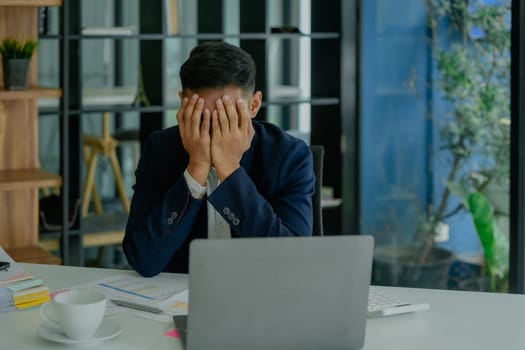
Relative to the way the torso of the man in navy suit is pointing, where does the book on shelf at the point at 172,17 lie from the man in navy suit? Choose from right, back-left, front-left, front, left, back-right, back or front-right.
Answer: back

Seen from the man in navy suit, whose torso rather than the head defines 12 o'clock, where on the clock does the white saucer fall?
The white saucer is roughly at 1 o'clock from the man in navy suit.

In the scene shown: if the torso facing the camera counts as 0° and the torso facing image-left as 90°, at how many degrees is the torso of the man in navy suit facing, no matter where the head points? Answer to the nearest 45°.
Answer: approximately 0°

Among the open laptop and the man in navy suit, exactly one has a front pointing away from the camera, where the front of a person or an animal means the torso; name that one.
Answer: the open laptop

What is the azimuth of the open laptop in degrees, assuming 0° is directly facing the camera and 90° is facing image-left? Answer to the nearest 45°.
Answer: approximately 180°

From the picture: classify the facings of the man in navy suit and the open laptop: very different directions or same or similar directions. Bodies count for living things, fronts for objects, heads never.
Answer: very different directions

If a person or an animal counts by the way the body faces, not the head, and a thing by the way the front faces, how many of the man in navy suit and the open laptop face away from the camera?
1

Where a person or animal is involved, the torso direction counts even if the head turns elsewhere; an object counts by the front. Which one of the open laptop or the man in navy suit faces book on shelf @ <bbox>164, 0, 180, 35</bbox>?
the open laptop

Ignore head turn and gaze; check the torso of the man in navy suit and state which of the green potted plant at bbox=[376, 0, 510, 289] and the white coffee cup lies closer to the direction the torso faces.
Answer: the white coffee cup
